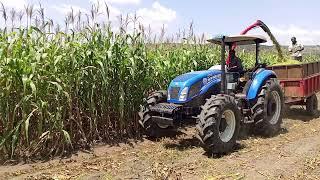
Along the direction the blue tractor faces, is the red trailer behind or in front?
behind

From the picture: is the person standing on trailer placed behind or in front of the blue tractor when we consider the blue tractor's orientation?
behind
